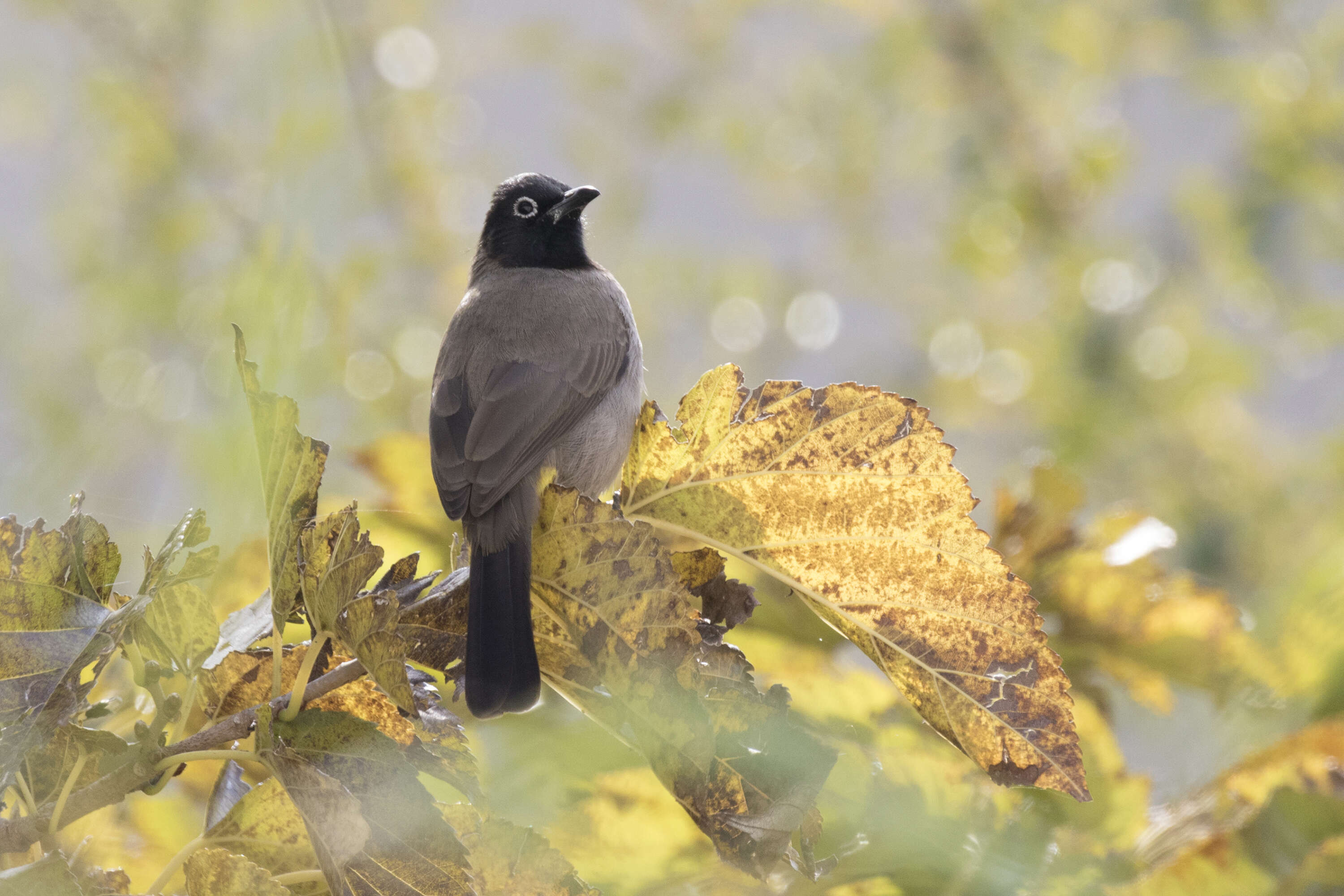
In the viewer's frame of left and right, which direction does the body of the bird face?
facing away from the viewer and to the right of the viewer

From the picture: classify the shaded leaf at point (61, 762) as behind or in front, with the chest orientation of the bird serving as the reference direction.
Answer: behind
